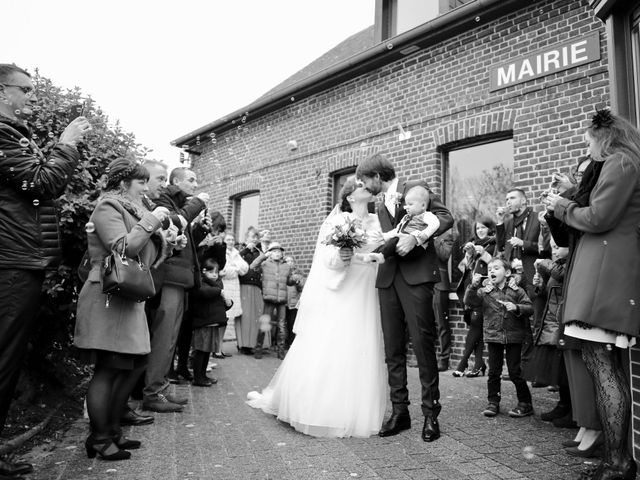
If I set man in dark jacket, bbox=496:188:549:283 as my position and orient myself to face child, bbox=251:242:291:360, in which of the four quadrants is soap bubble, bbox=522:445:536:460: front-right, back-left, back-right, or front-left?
back-left

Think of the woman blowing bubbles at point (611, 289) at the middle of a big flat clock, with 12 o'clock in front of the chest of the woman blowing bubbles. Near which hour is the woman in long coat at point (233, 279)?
The woman in long coat is roughly at 1 o'clock from the woman blowing bubbles.

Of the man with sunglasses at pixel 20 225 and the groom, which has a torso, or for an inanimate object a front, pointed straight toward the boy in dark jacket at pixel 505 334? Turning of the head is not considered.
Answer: the man with sunglasses

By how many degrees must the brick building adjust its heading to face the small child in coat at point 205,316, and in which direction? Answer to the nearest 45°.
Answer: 0° — it already faces them

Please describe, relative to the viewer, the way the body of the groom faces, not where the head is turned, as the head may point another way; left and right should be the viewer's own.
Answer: facing the viewer and to the left of the viewer

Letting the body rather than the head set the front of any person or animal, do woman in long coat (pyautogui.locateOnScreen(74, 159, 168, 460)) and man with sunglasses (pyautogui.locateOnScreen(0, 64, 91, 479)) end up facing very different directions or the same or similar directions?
same or similar directions

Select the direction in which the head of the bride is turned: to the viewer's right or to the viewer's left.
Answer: to the viewer's right

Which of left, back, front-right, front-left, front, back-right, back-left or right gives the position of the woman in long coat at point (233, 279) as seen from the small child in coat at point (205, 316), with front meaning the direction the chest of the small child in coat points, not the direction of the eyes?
left

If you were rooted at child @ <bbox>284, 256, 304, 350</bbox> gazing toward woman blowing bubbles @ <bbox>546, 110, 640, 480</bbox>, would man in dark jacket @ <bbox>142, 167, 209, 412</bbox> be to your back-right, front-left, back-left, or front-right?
front-right

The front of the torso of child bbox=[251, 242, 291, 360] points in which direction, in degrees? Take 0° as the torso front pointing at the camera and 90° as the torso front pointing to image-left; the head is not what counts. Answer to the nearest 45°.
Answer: approximately 0°

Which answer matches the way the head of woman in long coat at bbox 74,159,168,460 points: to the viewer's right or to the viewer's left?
to the viewer's right

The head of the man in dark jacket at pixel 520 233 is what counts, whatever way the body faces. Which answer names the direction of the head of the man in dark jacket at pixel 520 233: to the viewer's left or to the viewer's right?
to the viewer's left

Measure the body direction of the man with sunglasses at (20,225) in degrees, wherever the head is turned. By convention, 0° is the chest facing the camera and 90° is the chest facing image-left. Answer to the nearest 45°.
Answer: approximately 270°

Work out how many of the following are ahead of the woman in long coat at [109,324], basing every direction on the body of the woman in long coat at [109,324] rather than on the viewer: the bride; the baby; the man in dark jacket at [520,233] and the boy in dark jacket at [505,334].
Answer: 4

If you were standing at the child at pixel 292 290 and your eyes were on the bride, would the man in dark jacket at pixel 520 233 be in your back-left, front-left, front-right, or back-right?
front-left

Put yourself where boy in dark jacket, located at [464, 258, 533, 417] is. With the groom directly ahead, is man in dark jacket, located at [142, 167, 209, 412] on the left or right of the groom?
right

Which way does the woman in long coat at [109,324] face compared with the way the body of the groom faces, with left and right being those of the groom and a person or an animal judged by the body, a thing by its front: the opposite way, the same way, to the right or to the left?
the opposite way
